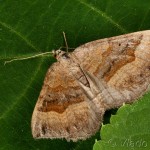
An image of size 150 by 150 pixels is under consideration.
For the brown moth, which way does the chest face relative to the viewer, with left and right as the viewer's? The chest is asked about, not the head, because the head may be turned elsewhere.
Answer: facing away from the viewer and to the left of the viewer
